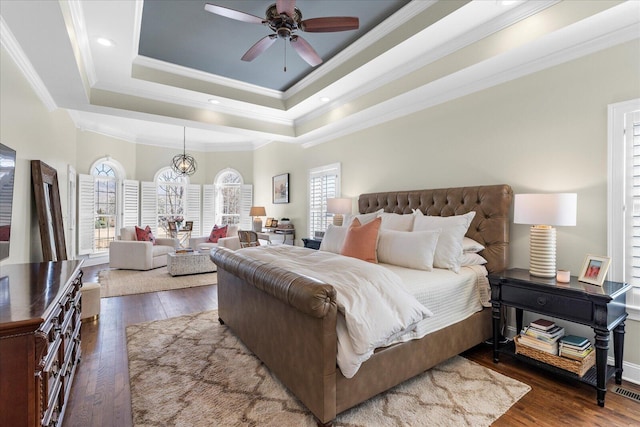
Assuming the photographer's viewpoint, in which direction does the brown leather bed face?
facing the viewer and to the left of the viewer

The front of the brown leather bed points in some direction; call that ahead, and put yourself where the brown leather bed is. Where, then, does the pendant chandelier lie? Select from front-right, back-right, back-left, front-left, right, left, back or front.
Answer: right

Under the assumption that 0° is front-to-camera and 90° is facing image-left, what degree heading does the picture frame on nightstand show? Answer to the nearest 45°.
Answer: approximately 45°

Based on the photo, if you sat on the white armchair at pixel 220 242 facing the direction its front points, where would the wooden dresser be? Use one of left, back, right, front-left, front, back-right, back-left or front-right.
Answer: front-left

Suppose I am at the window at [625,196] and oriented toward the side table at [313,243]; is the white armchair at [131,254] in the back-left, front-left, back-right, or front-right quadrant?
front-left

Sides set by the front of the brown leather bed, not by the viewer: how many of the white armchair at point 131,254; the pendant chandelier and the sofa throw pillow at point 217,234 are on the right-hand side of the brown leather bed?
3

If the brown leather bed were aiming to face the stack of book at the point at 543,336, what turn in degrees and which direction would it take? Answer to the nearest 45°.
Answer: approximately 135° to its left

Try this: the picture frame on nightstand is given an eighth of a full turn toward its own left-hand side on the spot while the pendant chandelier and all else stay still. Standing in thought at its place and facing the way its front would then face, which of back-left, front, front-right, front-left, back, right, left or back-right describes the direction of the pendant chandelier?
right

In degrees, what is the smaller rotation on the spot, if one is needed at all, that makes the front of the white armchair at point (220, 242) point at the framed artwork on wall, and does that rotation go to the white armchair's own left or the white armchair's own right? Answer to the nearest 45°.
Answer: approximately 135° to the white armchair's own left

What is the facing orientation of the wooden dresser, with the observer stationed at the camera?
facing to the right of the viewer

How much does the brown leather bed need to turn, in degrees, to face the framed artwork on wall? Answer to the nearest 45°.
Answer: approximately 135° to its right

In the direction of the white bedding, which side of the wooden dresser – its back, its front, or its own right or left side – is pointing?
front

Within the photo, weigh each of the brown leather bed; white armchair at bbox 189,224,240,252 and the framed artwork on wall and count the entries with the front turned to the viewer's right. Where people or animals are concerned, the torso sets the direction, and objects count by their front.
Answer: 0

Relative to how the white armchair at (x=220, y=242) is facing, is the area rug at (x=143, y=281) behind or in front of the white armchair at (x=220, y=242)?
in front

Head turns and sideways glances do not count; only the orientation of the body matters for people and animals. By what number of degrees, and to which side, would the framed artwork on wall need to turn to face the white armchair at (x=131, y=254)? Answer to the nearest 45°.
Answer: approximately 45° to its right

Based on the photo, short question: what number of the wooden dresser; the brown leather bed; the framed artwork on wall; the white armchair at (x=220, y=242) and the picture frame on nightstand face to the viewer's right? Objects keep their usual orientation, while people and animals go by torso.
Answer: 1

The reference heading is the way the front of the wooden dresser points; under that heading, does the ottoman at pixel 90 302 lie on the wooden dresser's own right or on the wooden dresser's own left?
on the wooden dresser's own left
